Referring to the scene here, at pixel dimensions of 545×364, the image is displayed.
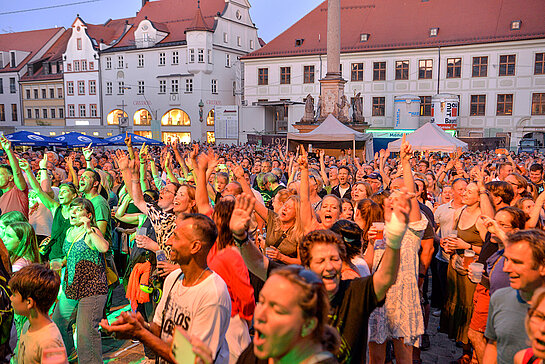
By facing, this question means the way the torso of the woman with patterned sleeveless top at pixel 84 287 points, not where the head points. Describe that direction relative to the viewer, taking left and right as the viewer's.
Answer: facing the viewer and to the left of the viewer

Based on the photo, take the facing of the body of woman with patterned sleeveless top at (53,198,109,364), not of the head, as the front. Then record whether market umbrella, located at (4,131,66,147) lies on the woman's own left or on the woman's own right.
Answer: on the woman's own right

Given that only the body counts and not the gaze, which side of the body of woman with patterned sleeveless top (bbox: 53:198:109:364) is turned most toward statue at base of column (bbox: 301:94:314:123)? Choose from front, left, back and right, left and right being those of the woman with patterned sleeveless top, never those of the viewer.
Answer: back

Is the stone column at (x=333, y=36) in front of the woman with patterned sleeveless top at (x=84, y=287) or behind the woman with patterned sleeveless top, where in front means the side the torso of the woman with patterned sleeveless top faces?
behind

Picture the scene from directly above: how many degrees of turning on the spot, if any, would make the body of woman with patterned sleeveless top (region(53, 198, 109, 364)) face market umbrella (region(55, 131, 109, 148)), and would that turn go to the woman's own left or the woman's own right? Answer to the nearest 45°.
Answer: approximately 135° to the woman's own right

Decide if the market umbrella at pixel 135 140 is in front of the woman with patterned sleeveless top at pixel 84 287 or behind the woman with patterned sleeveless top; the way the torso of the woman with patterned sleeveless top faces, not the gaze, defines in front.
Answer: behind

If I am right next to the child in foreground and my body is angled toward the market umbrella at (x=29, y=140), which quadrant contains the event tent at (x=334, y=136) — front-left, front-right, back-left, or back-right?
front-right

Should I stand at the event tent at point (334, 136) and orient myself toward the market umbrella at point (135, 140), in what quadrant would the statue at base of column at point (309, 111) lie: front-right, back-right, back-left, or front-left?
front-right

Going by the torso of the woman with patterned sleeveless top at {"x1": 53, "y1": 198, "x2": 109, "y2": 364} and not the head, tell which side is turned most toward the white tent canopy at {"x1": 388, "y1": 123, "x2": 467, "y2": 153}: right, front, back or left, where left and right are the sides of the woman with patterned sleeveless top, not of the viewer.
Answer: back

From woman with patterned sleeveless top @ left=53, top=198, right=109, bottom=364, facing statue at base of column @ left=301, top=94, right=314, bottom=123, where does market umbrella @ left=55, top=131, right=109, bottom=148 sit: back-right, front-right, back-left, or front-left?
front-left

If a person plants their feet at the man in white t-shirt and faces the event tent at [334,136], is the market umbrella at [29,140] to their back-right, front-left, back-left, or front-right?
front-left
